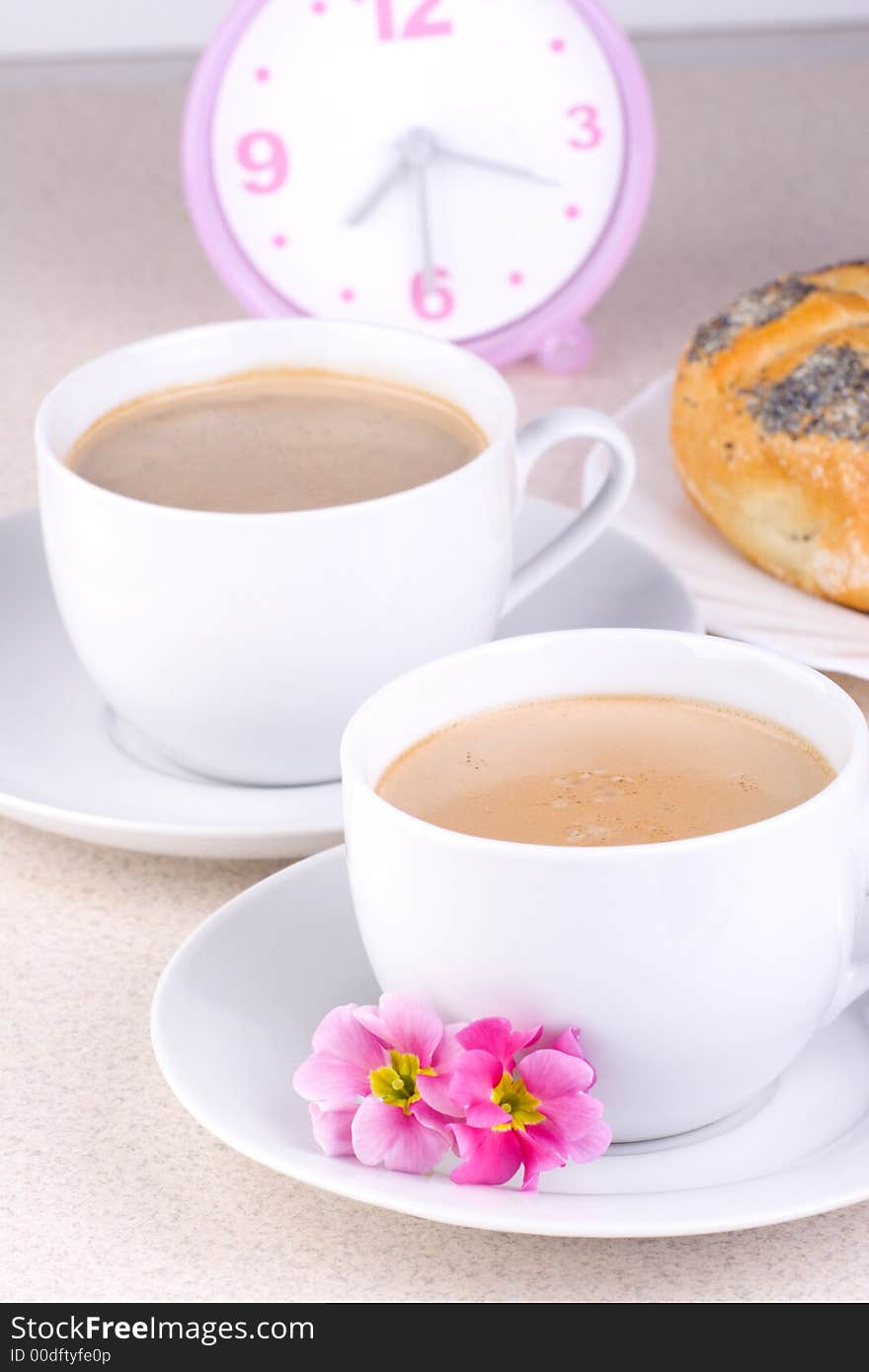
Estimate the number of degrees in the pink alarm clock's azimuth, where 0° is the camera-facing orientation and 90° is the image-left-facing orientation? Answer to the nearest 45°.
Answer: approximately 0°

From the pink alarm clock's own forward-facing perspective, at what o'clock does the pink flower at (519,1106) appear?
The pink flower is roughly at 12 o'clock from the pink alarm clock.

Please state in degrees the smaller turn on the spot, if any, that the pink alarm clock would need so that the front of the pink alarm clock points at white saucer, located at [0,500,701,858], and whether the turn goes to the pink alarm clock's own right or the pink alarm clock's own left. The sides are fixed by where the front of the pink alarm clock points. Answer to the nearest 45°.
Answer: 0° — it already faces it

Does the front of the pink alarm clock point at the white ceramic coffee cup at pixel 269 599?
yes
